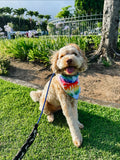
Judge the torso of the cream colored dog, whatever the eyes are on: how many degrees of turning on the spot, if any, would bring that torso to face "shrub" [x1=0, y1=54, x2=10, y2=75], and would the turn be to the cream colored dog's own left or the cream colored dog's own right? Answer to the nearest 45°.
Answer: approximately 180°

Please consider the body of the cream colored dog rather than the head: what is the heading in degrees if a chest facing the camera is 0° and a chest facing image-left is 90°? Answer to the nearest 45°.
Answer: approximately 315°

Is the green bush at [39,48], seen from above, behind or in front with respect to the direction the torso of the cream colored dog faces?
behind
